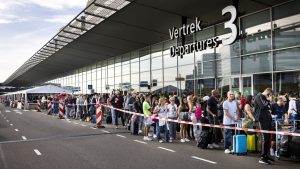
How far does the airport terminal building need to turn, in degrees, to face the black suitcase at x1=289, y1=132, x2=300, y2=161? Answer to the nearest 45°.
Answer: approximately 45° to its left

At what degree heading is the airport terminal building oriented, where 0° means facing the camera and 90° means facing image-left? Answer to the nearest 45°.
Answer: approximately 45°

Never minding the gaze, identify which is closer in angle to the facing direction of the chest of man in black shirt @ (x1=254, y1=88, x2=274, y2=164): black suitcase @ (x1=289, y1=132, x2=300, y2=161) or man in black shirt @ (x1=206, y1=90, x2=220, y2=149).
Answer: the black suitcase

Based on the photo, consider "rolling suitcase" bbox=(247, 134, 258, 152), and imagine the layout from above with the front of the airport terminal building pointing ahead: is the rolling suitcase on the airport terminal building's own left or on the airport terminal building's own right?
on the airport terminal building's own left

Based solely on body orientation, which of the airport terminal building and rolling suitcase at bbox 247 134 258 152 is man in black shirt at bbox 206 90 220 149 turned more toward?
the rolling suitcase
